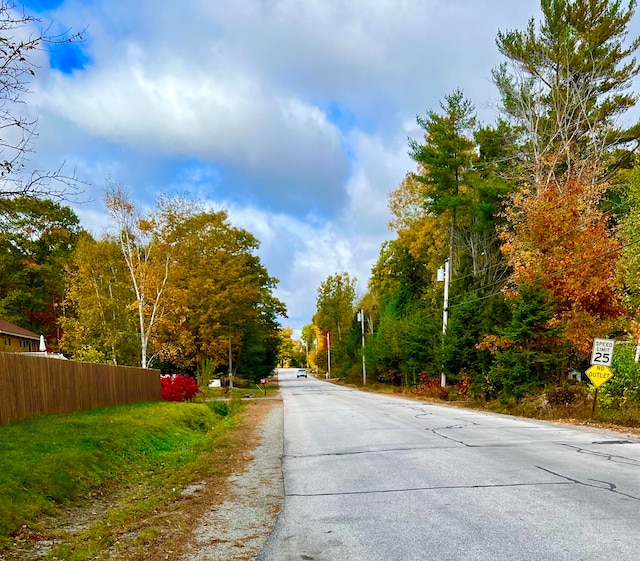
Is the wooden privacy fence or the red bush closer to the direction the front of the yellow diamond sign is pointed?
the wooden privacy fence

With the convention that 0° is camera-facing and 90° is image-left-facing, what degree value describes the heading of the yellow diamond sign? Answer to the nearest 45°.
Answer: approximately 0°

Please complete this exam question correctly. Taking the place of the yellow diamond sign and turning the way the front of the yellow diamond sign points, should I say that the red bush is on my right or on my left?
on my right

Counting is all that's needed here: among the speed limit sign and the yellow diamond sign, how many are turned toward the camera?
2

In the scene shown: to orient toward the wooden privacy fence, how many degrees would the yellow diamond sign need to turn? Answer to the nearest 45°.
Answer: approximately 45° to its right
